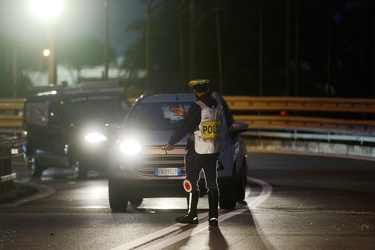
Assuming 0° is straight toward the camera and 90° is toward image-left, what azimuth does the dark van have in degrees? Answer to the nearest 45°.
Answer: approximately 315°

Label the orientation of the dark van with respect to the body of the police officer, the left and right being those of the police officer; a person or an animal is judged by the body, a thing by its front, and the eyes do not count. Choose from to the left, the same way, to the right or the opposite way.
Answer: the opposite way

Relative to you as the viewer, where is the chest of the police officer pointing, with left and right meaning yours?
facing away from the viewer and to the left of the viewer

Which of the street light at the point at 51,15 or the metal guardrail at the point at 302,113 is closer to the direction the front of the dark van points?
the metal guardrail
